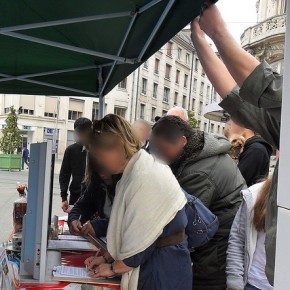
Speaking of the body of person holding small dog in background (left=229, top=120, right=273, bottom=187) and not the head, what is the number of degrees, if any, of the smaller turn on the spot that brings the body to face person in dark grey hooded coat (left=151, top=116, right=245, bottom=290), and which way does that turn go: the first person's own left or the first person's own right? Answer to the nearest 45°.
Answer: approximately 90° to the first person's own left

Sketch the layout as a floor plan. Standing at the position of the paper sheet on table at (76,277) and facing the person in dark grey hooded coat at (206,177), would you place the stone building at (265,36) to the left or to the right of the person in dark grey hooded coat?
left

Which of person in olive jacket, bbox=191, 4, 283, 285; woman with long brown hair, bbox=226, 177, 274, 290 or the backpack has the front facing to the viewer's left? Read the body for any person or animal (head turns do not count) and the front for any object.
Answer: the person in olive jacket

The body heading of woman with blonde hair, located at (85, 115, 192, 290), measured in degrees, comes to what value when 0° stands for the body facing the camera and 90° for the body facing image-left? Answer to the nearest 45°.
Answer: approximately 90°

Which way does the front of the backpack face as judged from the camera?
facing to the right of the viewer
